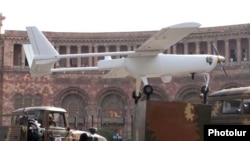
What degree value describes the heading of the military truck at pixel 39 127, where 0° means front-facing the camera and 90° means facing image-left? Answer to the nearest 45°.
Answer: approximately 270°
